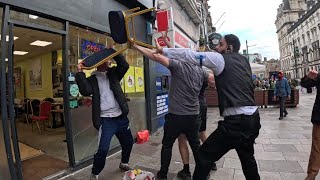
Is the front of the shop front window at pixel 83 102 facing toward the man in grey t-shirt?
yes

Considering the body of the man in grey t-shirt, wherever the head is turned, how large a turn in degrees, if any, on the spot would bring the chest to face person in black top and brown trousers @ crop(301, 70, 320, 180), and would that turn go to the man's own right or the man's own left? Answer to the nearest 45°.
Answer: approximately 135° to the man's own right

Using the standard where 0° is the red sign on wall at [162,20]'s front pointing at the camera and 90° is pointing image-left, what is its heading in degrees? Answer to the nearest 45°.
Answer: approximately 0°

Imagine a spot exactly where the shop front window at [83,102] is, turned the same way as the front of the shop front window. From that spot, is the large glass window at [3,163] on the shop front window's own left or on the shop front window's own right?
on the shop front window's own right

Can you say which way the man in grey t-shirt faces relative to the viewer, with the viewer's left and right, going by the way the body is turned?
facing away from the viewer and to the left of the viewer

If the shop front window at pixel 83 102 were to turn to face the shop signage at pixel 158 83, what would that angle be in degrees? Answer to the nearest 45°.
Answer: approximately 90° to its left
